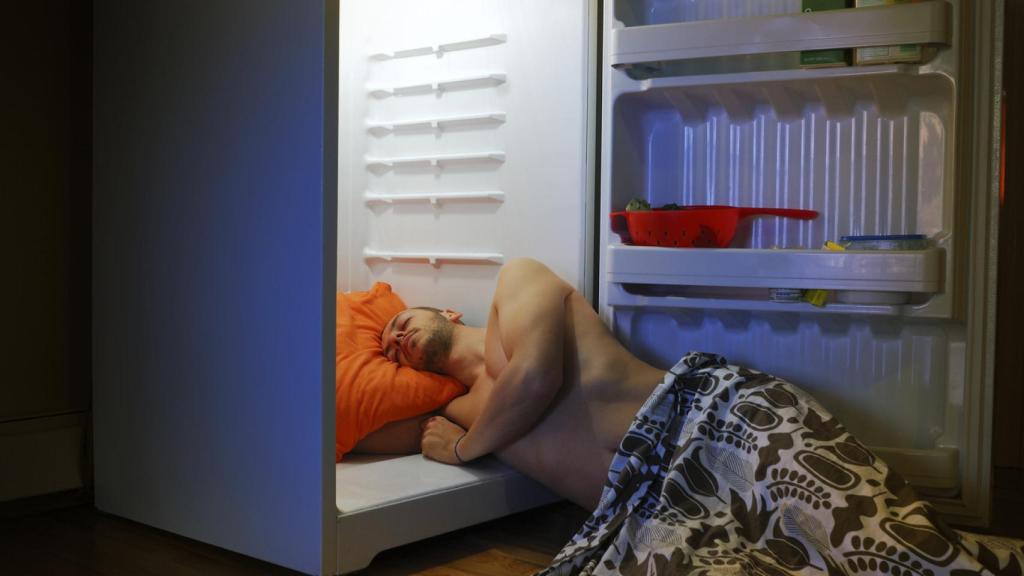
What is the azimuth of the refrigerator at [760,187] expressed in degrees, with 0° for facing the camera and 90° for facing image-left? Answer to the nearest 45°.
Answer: approximately 315°
